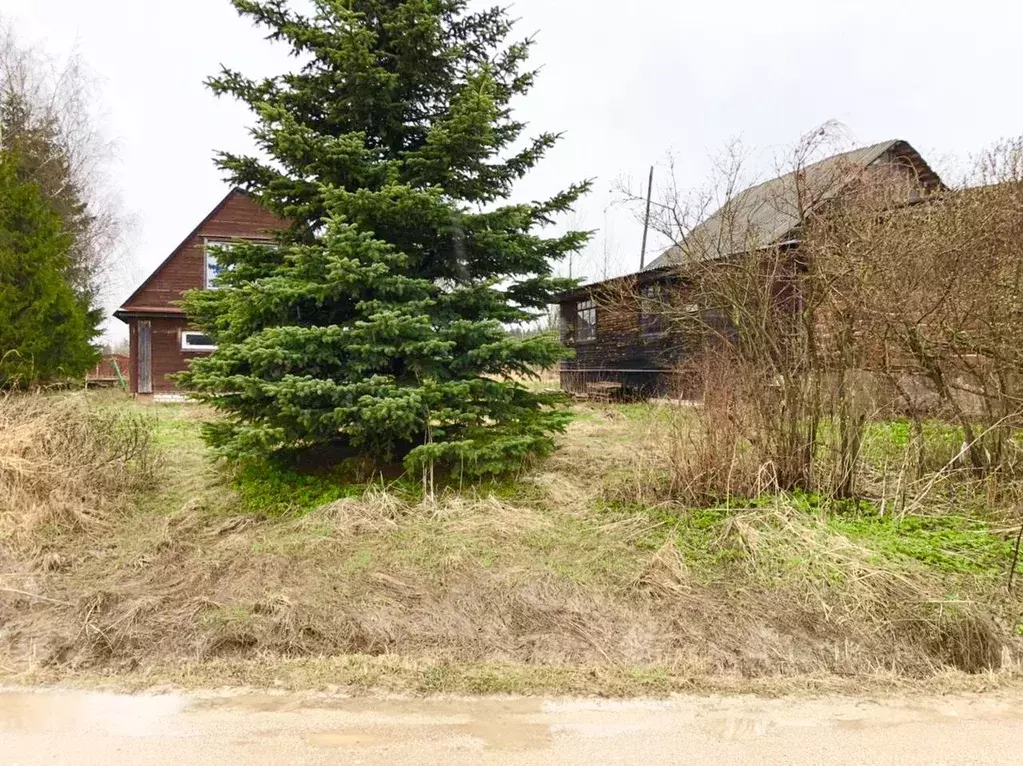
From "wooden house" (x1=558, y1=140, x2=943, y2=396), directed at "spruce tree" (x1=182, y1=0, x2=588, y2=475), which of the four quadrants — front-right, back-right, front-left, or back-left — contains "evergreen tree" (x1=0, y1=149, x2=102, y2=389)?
front-right

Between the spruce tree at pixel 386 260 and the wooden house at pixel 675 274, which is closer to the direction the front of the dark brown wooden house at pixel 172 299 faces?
the spruce tree

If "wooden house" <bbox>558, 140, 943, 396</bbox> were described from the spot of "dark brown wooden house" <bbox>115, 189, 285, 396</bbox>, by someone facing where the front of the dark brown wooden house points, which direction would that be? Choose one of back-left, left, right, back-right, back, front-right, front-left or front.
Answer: front-left

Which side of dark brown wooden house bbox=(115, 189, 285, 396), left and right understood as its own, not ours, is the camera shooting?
front

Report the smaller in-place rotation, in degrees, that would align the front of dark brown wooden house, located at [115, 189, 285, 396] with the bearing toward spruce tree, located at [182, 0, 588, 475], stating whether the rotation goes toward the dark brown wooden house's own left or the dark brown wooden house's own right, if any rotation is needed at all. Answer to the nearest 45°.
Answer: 0° — it already faces it

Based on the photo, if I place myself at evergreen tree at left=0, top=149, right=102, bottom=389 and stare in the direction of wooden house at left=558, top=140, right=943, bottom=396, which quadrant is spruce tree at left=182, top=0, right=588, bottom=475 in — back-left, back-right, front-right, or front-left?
front-right

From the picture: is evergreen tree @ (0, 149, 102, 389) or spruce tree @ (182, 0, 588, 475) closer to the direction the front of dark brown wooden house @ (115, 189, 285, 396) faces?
the spruce tree

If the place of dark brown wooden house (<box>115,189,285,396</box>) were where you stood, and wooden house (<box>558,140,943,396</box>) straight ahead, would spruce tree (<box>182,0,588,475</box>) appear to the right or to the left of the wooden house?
right

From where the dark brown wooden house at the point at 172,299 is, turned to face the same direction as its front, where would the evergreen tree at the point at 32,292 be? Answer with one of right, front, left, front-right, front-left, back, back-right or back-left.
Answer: front-right
